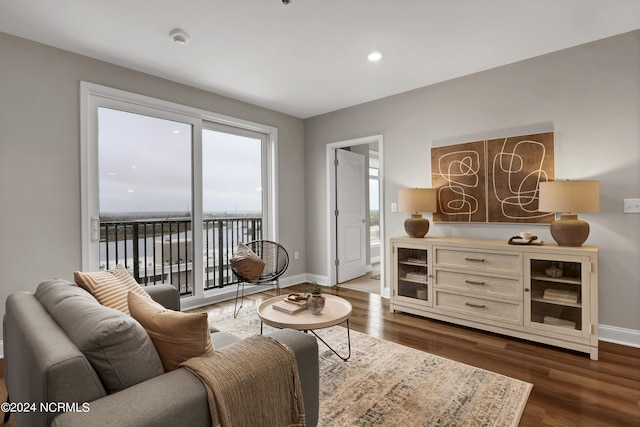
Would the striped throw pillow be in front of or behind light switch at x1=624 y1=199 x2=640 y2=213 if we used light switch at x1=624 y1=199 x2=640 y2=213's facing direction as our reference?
in front

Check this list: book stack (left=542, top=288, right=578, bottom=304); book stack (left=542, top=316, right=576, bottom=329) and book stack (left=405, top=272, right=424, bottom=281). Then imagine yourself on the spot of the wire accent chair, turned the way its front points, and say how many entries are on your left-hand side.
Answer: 3

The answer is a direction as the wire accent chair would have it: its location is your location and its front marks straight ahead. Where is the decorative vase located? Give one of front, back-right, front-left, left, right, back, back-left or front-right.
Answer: front-left

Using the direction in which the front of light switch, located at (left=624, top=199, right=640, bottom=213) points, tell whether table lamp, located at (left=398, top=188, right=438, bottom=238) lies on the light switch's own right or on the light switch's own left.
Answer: on the light switch's own right

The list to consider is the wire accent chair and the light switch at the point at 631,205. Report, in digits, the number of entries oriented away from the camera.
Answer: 0

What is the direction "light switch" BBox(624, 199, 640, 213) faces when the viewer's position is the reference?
facing the viewer

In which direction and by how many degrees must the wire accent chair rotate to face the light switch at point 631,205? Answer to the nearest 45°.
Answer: approximately 90° to its left

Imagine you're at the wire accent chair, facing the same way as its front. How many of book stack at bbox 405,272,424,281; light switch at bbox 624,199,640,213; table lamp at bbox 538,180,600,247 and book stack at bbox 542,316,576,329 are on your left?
4

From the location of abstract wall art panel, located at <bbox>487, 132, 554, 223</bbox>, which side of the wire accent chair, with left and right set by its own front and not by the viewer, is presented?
left

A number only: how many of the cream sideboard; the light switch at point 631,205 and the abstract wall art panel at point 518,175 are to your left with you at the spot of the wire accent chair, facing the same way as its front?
3

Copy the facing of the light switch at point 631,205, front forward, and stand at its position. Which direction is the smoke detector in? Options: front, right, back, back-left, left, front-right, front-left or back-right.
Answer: front-right
